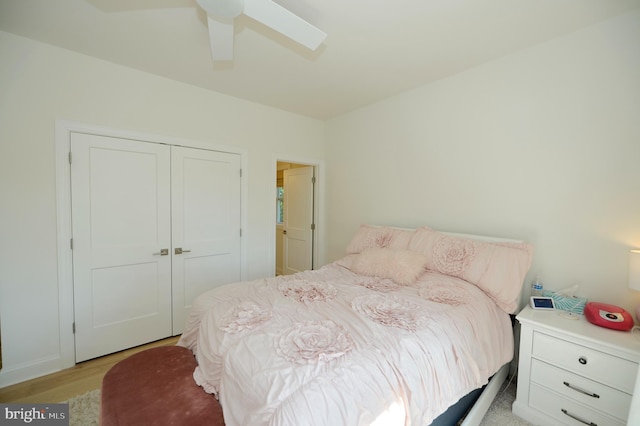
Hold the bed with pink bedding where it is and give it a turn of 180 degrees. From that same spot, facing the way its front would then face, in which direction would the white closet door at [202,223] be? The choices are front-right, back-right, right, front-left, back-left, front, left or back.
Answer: left

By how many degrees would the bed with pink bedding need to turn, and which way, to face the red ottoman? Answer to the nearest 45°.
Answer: approximately 45° to its right

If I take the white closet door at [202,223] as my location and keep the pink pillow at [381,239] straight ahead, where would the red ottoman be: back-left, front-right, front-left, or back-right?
front-right

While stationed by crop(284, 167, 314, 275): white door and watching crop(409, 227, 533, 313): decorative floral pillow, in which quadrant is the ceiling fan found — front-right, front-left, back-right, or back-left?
front-right

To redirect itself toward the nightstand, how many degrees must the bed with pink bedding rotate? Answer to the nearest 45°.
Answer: approximately 135° to its left

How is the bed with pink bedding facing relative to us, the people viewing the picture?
facing the viewer and to the left of the viewer

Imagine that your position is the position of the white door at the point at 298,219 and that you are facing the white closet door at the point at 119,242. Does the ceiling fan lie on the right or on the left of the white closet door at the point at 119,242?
left

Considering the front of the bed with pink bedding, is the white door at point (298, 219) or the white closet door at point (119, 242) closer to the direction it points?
the white closet door

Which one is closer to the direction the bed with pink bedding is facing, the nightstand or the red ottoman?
the red ottoman

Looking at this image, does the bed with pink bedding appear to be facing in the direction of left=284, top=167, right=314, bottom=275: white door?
no

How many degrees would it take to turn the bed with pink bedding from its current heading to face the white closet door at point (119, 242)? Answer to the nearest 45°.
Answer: approximately 45° to its right
